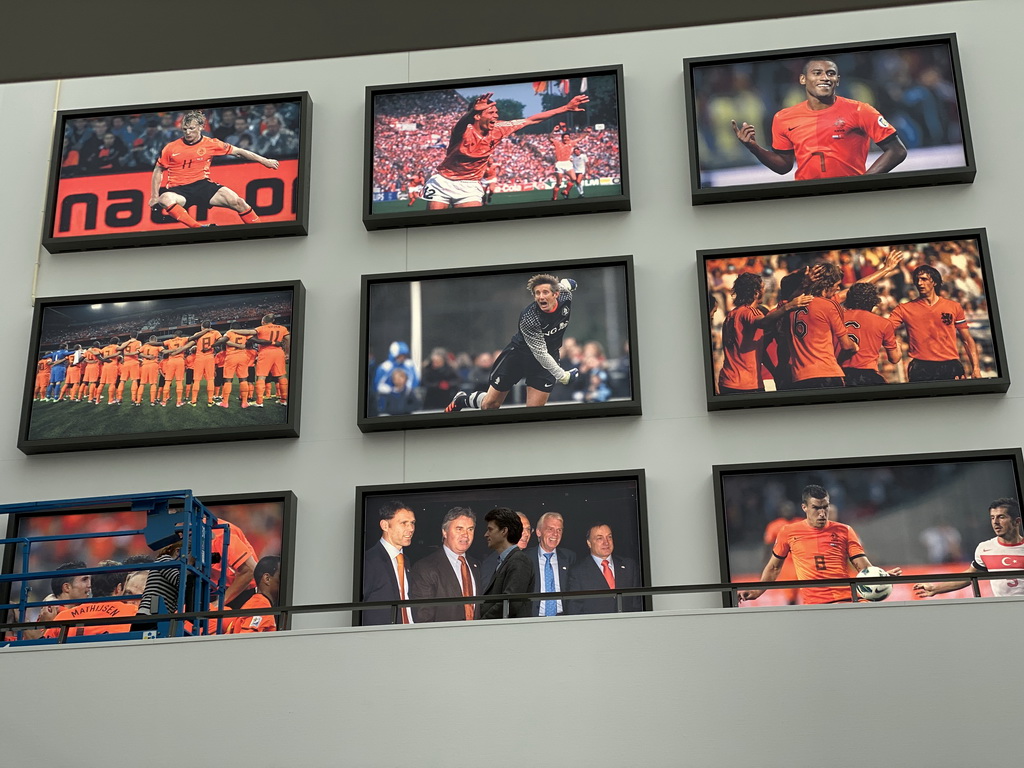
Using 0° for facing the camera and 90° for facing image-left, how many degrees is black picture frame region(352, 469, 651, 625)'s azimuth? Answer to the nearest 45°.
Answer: approximately 0°

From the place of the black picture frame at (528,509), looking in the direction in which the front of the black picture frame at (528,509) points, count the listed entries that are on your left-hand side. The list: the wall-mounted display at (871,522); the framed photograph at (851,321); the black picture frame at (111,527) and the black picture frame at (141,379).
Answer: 2

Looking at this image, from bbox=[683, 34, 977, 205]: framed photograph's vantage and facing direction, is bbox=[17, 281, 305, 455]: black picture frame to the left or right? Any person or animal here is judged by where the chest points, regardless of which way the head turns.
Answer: on its right

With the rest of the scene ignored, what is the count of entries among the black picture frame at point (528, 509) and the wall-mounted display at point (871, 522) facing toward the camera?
2

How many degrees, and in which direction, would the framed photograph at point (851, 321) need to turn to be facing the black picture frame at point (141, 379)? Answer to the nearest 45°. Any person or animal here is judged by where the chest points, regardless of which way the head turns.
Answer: approximately 90° to its right

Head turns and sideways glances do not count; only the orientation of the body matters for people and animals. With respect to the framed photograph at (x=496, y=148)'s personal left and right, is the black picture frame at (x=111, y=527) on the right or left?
on its right

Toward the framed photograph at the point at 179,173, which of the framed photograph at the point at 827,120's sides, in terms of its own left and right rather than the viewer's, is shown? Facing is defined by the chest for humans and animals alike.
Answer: right

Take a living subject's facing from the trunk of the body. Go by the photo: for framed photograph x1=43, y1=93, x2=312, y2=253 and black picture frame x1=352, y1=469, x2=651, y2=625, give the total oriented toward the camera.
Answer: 2

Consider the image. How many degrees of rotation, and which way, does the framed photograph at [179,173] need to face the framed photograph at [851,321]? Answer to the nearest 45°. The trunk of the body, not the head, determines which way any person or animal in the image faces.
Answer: approximately 45° to its left

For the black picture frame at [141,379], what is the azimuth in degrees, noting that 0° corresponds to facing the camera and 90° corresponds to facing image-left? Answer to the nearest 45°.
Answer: approximately 0°

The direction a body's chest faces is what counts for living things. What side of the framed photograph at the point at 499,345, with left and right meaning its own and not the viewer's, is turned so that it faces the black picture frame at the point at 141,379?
right
